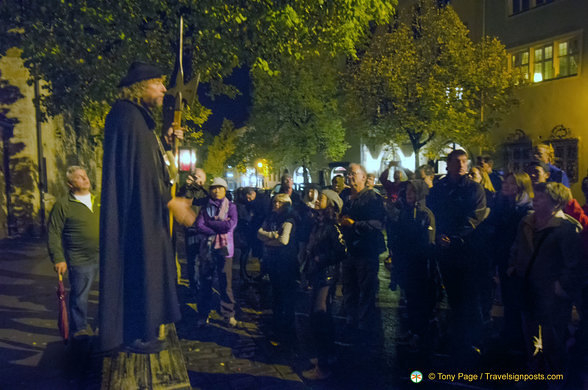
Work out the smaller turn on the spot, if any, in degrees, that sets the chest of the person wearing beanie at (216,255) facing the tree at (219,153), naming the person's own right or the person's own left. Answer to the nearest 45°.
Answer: approximately 180°

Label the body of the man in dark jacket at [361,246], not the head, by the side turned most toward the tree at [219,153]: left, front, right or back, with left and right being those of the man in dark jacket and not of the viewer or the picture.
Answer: right

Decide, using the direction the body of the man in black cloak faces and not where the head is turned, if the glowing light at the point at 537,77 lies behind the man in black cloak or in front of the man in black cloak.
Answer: in front

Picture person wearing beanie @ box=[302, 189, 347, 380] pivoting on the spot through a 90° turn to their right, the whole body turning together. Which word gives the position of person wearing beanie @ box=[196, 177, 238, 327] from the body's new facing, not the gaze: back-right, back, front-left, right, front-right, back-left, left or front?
front-left

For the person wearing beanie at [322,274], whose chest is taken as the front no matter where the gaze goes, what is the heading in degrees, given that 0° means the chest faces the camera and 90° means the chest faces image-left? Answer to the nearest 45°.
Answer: approximately 90°

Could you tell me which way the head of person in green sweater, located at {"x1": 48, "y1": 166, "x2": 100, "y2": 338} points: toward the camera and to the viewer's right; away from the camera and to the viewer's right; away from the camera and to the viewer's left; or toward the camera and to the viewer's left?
toward the camera and to the viewer's right

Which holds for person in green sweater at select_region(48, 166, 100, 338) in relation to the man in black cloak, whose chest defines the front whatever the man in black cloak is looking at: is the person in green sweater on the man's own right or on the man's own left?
on the man's own left

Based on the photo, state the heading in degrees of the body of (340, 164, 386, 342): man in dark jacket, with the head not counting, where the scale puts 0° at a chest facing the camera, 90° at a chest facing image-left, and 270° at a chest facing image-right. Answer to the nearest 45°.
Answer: approximately 45°

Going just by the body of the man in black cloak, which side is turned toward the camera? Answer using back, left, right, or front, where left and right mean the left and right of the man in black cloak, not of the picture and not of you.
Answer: right

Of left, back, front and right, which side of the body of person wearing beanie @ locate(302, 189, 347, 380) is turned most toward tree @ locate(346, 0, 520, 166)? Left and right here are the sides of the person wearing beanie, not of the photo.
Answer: right

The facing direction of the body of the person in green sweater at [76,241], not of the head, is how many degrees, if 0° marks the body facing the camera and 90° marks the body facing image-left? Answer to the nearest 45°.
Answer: approximately 315°

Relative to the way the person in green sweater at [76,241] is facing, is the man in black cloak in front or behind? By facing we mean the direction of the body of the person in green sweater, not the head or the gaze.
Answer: in front

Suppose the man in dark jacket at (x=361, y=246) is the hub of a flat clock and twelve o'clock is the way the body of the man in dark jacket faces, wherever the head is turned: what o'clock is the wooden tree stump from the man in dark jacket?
The wooden tree stump is roughly at 11 o'clock from the man in dark jacket.

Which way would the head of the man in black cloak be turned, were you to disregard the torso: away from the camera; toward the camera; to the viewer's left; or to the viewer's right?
to the viewer's right

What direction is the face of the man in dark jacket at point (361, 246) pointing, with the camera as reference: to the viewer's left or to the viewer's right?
to the viewer's left
